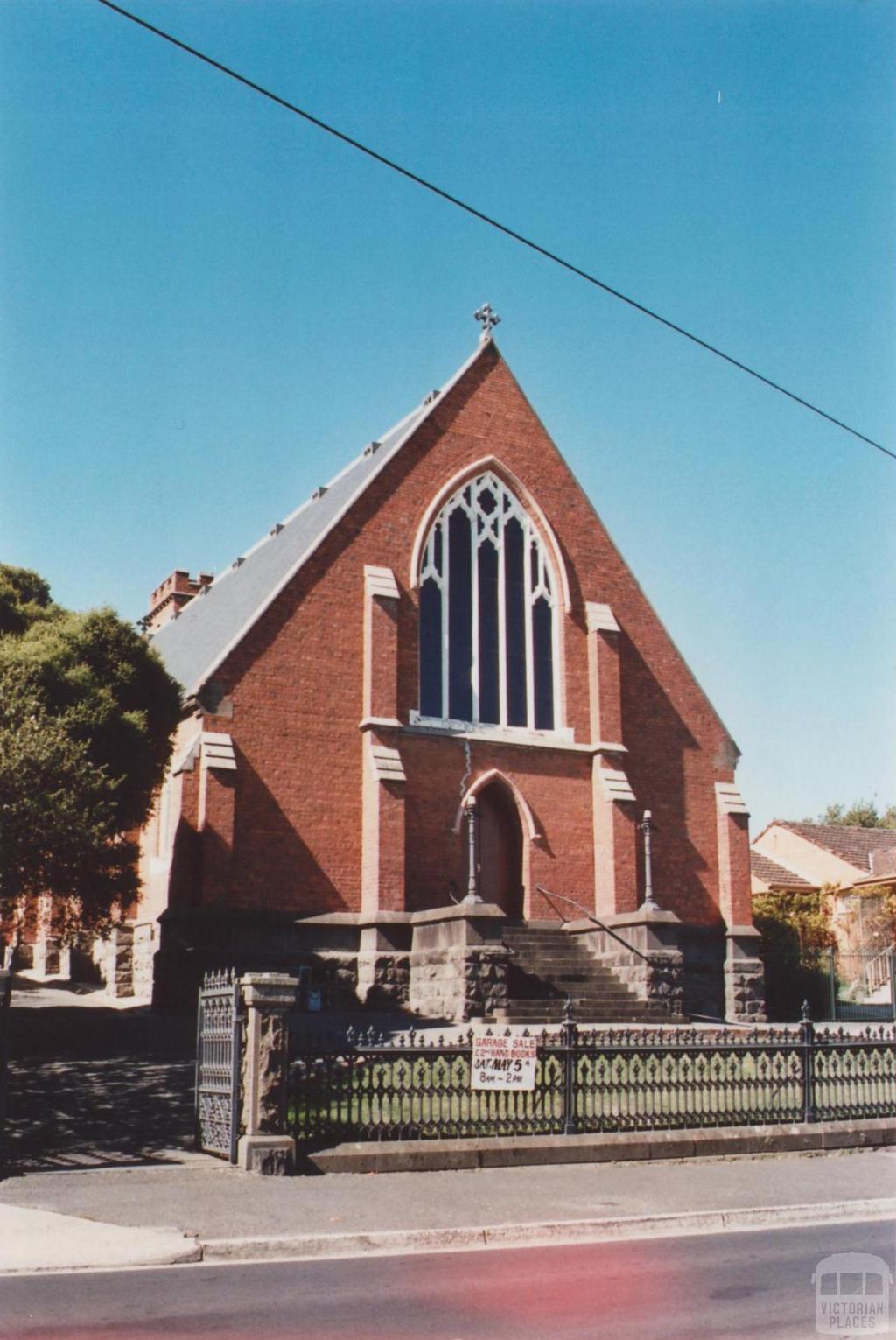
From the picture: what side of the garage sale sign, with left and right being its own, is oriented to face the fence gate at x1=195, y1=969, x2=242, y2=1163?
right

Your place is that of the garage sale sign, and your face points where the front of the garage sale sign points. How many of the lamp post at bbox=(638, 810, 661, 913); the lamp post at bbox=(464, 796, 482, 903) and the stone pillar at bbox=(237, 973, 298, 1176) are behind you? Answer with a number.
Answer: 2

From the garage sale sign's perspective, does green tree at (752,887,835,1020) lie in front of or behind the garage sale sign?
behind

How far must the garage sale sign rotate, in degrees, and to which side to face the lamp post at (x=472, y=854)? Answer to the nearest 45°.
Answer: approximately 180°

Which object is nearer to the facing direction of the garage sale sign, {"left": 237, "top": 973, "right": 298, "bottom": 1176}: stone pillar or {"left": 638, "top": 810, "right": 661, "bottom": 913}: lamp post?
the stone pillar

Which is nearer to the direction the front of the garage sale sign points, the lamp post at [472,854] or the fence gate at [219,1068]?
the fence gate

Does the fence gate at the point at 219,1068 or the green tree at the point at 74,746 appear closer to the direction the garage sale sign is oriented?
the fence gate

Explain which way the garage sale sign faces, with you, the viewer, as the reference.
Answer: facing the viewer

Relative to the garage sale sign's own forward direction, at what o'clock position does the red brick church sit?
The red brick church is roughly at 6 o'clock from the garage sale sign.

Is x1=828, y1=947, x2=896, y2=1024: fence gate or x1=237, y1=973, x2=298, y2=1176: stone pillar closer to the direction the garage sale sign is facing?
the stone pillar
